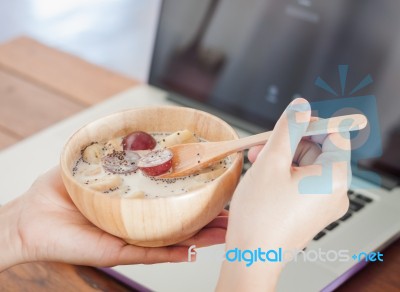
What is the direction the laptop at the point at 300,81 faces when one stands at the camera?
facing the viewer and to the left of the viewer
